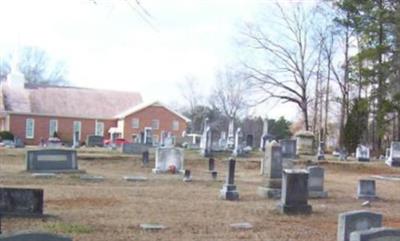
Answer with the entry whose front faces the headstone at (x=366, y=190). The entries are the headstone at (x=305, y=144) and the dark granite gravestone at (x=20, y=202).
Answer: the headstone at (x=305, y=144)

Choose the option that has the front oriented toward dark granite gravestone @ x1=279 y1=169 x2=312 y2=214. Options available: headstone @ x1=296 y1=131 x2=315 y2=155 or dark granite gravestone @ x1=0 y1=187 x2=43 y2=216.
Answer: the headstone

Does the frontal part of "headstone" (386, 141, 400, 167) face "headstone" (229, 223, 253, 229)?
yes

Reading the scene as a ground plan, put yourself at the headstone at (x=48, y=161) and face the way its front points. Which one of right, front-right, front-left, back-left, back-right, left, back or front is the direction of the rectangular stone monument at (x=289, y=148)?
back-left

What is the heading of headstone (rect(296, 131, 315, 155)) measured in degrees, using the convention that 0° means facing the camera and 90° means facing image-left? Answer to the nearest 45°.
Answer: approximately 0°

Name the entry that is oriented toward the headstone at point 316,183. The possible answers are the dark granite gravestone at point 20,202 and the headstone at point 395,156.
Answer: the headstone at point 395,156

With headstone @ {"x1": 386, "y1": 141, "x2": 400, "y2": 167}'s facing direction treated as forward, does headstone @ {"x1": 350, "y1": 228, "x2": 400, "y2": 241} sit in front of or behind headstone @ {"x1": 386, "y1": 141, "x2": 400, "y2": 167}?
in front

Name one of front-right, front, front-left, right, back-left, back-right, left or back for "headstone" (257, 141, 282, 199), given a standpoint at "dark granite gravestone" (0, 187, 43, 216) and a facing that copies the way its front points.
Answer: back-left

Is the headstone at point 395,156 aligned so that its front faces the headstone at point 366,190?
yes
